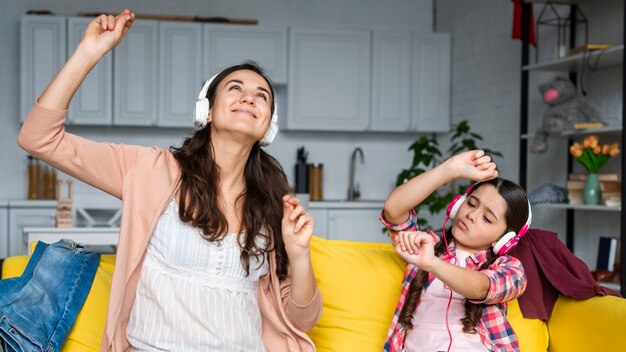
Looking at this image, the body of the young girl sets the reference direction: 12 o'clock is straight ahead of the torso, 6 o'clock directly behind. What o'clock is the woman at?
The woman is roughly at 2 o'clock from the young girl.

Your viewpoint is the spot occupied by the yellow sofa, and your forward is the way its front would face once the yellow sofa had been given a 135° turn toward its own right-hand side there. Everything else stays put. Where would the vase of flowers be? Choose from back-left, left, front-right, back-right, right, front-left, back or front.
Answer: right

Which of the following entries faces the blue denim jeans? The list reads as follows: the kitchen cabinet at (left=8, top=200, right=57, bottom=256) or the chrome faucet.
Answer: the kitchen cabinet

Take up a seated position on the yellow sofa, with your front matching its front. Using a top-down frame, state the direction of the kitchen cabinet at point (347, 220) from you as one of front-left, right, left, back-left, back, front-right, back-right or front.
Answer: back

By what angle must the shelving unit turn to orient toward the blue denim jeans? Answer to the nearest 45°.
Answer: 0° — it already faces it

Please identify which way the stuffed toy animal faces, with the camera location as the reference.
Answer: facing the viewer and to the left of the viewer

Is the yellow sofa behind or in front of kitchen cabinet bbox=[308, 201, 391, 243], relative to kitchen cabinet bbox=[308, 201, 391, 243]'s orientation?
in front

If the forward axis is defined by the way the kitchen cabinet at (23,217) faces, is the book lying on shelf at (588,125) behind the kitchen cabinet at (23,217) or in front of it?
in front

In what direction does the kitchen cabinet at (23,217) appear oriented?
toward the camera

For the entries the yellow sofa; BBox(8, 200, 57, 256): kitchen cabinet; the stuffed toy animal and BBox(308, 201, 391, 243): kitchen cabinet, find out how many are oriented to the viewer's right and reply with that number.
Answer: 0

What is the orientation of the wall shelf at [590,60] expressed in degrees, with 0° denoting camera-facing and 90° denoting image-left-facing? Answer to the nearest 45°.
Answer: approximately 45°

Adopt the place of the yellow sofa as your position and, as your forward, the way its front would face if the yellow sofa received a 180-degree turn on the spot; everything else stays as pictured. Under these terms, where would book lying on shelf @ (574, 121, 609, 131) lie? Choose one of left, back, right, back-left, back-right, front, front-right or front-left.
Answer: front-right

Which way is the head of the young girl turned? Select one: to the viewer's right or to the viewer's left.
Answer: to the viewer's left

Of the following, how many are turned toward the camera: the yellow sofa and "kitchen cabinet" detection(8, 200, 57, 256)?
2
